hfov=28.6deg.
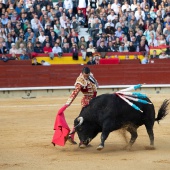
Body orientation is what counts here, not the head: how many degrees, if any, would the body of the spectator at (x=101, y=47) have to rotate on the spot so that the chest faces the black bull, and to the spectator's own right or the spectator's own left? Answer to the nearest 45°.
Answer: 0° — they already face it

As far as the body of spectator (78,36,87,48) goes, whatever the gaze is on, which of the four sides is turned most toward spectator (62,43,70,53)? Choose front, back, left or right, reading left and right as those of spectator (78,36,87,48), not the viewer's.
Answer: right

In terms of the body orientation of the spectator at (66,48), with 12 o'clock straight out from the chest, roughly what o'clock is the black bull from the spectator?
The black bull is roughly at 12 o'clock from the spectator.

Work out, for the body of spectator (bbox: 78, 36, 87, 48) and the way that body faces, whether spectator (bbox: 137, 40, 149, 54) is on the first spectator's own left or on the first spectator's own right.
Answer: on the first spectator's own left

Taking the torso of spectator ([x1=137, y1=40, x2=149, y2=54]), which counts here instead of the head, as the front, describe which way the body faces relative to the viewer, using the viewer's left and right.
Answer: facing the viewer

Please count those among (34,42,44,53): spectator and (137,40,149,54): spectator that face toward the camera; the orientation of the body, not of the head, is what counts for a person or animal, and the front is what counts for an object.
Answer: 2

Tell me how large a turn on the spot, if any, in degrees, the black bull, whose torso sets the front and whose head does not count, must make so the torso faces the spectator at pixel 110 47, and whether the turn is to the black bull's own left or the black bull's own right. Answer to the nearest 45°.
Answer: approximately 90° to the black bull's own right

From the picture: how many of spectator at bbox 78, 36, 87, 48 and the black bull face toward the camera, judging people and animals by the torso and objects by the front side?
1

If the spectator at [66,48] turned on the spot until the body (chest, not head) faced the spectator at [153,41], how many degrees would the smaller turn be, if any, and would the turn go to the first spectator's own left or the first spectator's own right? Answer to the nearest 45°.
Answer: approximately 90° to the first spectator's own left

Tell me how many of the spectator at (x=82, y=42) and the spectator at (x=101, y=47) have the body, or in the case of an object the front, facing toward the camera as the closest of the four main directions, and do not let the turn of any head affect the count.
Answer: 2

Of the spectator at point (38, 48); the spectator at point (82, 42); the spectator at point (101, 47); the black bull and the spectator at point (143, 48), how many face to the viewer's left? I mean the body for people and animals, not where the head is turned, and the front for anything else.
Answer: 1

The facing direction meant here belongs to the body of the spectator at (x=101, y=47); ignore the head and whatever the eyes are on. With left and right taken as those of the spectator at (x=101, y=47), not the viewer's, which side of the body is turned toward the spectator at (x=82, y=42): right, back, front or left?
right

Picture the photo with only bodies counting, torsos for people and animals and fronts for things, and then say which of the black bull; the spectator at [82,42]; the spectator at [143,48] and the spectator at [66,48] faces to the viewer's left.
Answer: the black bull

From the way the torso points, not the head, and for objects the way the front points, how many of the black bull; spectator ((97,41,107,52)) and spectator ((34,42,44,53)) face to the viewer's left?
1

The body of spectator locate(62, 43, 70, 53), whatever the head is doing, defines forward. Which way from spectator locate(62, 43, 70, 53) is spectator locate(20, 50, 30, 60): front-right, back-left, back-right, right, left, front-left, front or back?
right

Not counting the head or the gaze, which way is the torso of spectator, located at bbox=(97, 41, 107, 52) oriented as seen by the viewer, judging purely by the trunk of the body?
toward the camera

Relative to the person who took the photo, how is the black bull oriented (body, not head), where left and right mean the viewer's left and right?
facing to the left of the viewer

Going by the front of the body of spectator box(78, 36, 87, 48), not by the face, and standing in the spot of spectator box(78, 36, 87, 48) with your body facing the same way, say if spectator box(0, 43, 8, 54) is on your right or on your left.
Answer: on your right

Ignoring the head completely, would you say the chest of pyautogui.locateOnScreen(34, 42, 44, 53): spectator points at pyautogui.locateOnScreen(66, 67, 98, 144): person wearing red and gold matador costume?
yes

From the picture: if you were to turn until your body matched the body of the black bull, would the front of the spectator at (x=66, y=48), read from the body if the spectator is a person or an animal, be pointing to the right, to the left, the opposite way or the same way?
to the left

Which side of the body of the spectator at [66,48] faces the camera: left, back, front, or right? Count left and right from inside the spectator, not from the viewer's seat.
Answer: front
